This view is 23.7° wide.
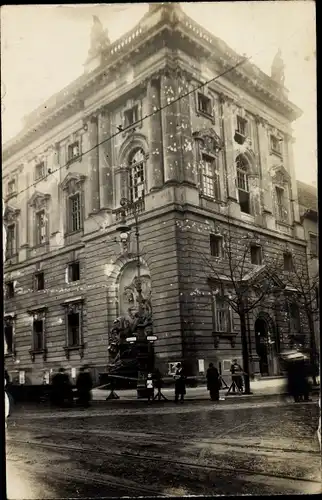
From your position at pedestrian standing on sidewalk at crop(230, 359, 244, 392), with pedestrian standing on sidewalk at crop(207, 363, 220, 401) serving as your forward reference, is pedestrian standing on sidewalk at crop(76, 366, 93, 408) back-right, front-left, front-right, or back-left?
front-right
